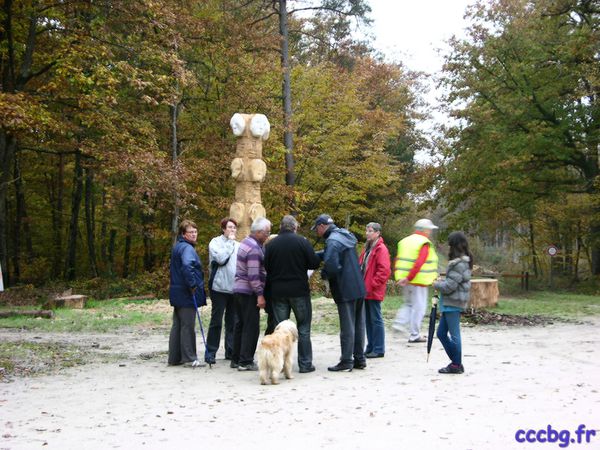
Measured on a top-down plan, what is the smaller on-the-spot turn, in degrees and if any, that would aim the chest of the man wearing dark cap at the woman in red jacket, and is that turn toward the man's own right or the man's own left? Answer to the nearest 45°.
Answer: approximately 90° to the man's own right

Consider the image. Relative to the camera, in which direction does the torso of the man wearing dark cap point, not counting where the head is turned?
to the viewer's left

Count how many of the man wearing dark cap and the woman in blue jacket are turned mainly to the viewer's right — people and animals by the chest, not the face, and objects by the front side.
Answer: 1

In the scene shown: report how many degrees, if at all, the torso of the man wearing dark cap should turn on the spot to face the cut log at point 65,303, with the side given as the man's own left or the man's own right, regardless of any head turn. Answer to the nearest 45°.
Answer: approximately 45° to the man's own right

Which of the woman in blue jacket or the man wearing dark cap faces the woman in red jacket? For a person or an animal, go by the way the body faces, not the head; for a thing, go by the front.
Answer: the woman in blue jacket

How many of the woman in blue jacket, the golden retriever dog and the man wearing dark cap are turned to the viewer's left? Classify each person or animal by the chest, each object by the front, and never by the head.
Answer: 1

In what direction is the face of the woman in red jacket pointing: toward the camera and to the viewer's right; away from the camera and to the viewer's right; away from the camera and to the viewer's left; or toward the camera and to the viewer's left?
toward the camera and to the viewer's left

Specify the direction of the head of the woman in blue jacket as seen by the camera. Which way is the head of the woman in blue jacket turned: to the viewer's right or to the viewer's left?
to the viewer's right

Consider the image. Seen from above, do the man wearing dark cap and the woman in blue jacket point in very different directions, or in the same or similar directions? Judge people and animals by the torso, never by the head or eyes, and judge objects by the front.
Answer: very different directions

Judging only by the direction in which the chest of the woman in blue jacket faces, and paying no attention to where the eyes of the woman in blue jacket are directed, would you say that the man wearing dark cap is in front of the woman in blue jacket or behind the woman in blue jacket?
in front

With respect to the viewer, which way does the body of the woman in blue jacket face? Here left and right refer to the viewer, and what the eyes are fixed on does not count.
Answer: facing to the right of the viewer
